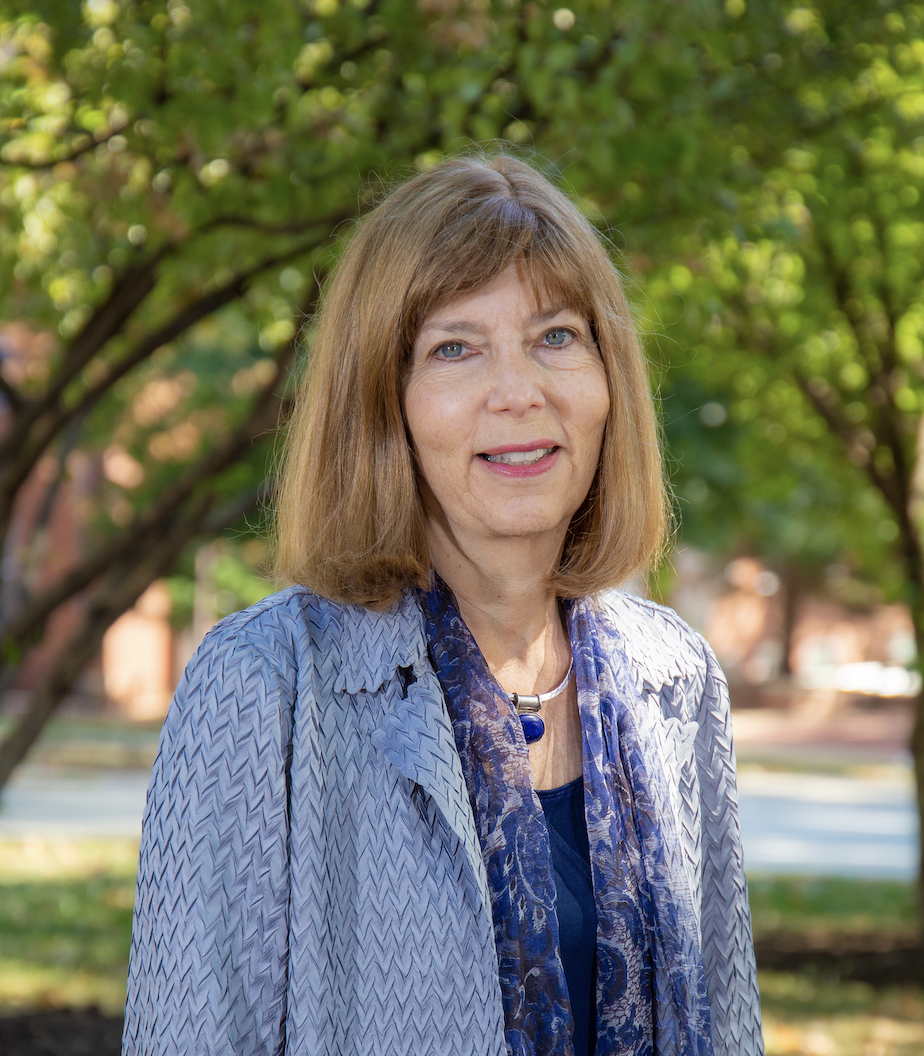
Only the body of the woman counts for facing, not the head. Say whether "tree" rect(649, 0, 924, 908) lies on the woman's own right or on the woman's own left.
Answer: on the woman's own left

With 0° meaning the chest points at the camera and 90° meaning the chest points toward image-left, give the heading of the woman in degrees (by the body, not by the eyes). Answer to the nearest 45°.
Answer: approximately 315°

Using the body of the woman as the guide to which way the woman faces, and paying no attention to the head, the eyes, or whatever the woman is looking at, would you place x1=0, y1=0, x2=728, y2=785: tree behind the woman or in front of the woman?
behind
